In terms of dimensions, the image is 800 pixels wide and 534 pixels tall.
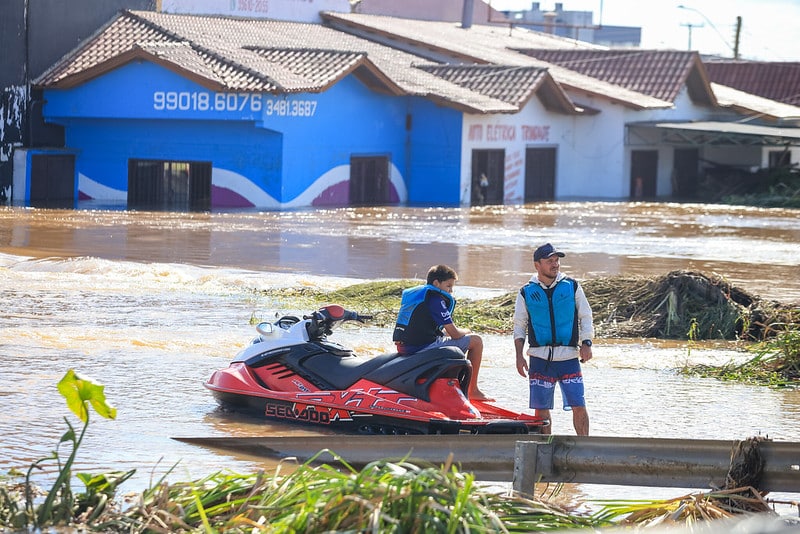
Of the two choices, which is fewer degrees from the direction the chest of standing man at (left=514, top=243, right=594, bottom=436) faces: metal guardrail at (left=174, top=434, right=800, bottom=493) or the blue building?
the metal guardrail

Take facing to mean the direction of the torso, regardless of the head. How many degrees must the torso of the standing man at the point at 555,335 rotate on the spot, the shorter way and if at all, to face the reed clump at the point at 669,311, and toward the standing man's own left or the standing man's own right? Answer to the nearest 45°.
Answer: approximately 180°

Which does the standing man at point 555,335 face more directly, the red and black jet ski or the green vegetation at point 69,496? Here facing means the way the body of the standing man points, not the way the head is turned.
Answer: the green vegetation

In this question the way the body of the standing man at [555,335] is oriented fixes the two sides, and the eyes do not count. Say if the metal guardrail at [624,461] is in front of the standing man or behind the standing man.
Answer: in front

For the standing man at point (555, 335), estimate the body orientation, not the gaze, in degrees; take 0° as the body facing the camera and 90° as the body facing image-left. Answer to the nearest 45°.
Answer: approximately 0°

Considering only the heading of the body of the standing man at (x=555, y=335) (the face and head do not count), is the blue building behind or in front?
behind

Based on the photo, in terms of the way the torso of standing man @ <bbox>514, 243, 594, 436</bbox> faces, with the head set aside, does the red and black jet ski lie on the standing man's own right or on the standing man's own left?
on the standing man's own right

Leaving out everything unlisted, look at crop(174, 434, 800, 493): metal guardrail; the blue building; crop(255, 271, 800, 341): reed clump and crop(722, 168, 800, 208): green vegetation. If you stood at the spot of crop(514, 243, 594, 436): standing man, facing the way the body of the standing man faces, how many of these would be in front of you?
1

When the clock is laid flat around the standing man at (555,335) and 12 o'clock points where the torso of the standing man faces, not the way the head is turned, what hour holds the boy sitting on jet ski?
The boy sitting on jet ski is roughly at 4 o'clock from the standing man.

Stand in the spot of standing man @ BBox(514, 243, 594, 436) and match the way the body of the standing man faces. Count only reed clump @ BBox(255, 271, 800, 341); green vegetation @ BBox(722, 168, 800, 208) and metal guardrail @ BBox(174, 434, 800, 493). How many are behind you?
2

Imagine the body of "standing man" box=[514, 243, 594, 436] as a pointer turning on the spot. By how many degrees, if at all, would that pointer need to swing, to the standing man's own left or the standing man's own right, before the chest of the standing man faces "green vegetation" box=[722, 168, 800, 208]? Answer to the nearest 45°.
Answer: approximately 180°

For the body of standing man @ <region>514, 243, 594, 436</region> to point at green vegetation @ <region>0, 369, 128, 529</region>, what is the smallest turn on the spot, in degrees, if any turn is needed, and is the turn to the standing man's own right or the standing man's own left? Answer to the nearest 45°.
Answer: approximately 45° to the standing man's own right

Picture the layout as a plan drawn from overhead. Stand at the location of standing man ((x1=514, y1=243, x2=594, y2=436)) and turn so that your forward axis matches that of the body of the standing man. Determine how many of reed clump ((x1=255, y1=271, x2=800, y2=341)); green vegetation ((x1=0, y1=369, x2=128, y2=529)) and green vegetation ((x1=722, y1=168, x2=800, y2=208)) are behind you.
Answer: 2
